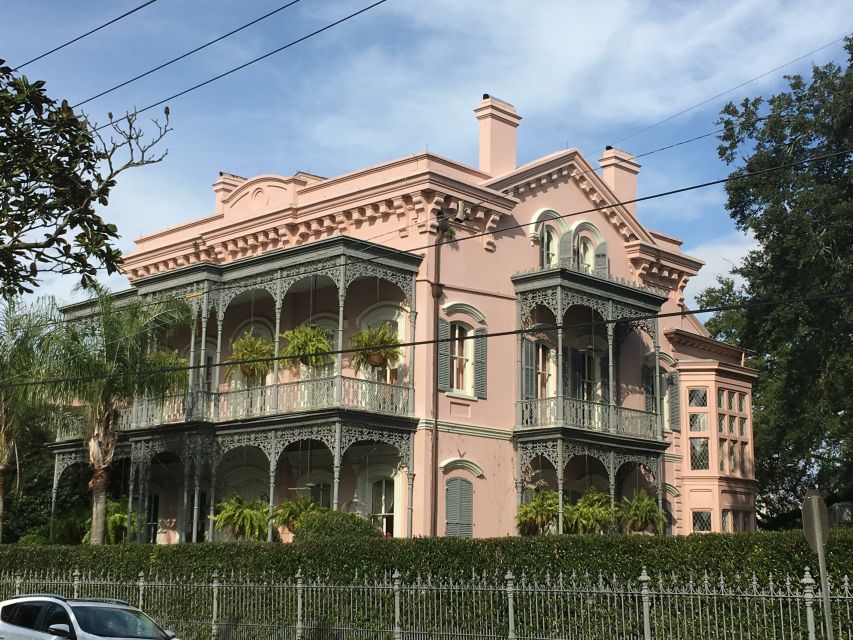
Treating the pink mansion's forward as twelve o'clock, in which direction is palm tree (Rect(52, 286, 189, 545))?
The palm tree is roughly at 1 o'clock from the pink mansion.

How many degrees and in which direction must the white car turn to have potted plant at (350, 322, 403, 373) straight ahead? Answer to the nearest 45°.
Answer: approximately 90° to its left

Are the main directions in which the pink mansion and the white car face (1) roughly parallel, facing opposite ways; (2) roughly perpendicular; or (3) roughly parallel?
roughly perpendicular

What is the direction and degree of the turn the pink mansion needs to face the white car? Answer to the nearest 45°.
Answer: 0° — it already faces it

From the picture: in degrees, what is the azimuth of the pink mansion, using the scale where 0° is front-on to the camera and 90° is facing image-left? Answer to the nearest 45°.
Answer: approximately 45°

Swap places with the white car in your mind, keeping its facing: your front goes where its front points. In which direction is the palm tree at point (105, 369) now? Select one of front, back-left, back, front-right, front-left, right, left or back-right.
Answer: back-left

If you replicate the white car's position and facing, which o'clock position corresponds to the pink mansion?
The pink mansion is roughly at 9 o'clock from the white car.

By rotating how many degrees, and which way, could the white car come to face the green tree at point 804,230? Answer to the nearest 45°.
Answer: approximately 90° to its left

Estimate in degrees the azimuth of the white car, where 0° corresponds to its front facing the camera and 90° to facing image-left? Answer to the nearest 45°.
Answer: approximately 315°

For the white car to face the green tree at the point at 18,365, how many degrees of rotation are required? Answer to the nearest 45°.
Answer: approximately 135° to its left

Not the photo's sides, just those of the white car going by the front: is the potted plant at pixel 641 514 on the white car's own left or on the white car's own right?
on the white car's own left
